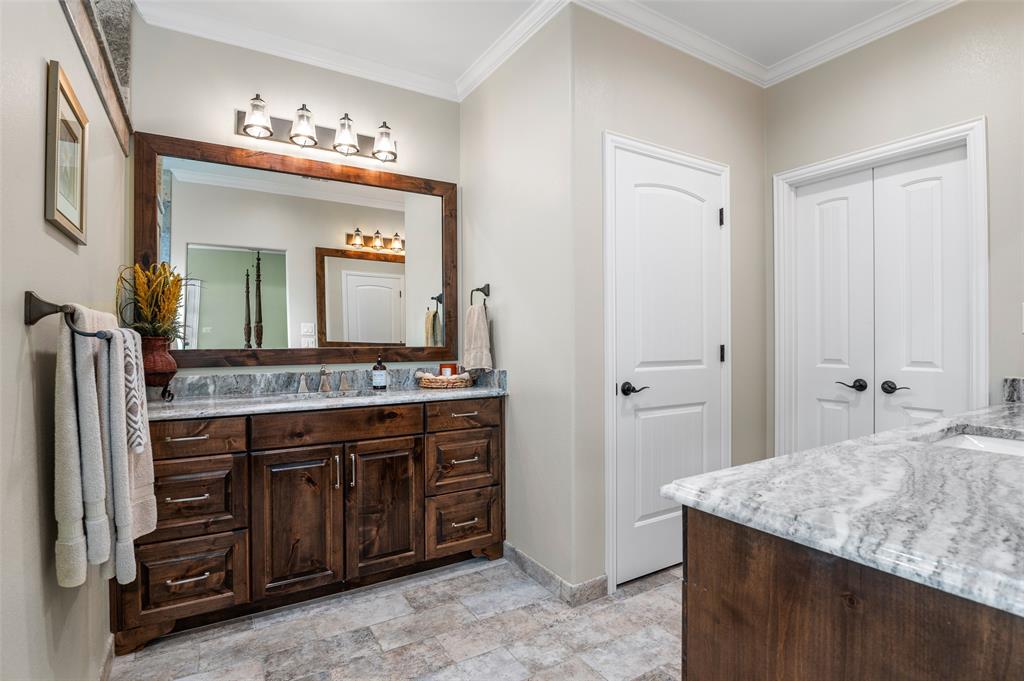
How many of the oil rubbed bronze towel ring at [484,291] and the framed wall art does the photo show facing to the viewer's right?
1

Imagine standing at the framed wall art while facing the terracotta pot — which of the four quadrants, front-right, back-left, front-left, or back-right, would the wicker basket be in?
front-right

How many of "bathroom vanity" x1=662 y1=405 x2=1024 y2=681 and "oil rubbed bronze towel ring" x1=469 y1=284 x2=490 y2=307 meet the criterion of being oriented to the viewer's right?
0

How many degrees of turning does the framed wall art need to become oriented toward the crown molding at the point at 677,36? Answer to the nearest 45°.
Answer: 0° — it already faces it

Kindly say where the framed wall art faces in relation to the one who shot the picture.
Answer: facing to the right of the viewer

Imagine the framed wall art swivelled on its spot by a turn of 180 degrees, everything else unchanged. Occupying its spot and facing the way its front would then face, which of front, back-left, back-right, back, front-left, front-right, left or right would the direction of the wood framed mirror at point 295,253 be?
back-right

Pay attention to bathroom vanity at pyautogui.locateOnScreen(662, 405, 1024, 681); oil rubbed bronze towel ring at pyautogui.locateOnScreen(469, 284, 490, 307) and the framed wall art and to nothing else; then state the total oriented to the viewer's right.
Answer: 1

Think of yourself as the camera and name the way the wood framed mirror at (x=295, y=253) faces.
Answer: facing the viewer and to the right of the viewer

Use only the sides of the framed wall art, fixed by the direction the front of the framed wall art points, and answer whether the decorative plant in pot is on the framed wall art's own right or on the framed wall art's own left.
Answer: on the framed wall art's own left
